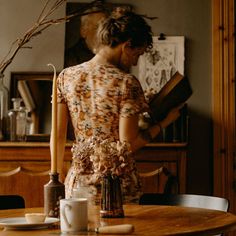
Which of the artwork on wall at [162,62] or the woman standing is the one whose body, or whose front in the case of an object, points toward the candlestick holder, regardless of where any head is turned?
the artwork on wall

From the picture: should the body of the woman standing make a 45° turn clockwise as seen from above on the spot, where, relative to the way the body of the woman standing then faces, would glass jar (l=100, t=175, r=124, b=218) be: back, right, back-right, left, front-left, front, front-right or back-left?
right

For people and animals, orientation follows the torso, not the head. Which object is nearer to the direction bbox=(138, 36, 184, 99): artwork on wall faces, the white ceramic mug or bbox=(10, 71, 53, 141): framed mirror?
the white ceramic mug

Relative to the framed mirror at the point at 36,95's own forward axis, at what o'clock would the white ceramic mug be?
The white ceramic mug is roughly at 12 o'clock from the framed mirror.

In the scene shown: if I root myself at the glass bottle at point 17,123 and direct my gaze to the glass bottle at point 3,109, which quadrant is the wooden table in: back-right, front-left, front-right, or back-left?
back-left

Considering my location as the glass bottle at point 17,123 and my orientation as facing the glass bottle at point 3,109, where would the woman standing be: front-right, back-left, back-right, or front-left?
back-left

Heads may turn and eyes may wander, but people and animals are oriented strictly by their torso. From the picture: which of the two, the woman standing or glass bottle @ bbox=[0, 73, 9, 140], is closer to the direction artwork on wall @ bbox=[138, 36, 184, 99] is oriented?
the woman standing

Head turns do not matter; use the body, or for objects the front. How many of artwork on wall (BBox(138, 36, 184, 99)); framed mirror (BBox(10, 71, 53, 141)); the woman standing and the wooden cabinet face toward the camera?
3

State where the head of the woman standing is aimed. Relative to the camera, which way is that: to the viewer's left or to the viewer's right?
to the viewer's right

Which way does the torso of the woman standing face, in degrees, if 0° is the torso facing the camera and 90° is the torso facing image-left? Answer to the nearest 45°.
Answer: approximately 225°

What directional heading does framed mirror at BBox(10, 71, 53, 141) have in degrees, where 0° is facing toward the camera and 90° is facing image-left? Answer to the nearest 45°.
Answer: approximately 0°

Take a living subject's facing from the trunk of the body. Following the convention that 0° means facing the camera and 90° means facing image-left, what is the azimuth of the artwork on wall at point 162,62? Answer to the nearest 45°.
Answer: approximately 0°
